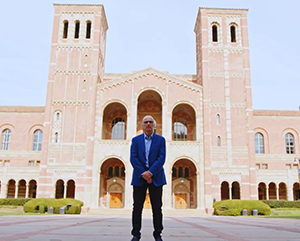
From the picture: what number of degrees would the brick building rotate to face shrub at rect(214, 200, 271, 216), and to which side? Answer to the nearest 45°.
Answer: approximately 45° to its left

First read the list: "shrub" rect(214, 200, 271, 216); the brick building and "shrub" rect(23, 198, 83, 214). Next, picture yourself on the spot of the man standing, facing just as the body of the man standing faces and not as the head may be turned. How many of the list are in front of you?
0

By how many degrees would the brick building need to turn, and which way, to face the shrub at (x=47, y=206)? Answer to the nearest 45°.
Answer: approximately 45° to its right

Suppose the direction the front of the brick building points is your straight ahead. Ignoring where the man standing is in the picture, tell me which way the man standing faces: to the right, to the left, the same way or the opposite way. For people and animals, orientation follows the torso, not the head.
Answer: the same way

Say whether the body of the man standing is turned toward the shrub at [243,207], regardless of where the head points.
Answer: no

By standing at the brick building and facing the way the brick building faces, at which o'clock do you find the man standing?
The man standing is roughly at 12 o'clock from the brick building.

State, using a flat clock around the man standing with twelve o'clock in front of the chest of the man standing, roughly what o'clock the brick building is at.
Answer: The brick building is roughly at 6 o'clock from the man standing.

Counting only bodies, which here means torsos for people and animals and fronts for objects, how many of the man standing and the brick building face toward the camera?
2

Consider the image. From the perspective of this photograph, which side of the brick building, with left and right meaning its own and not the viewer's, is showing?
front

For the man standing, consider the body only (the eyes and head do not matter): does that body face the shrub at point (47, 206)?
no

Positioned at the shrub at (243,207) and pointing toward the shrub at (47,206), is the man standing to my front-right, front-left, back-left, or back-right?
front-left

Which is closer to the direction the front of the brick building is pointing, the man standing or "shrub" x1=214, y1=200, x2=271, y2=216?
the man standing

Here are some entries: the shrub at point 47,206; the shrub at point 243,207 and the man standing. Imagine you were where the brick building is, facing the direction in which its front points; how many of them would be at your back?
0

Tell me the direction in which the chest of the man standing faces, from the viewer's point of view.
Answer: toward the camera
